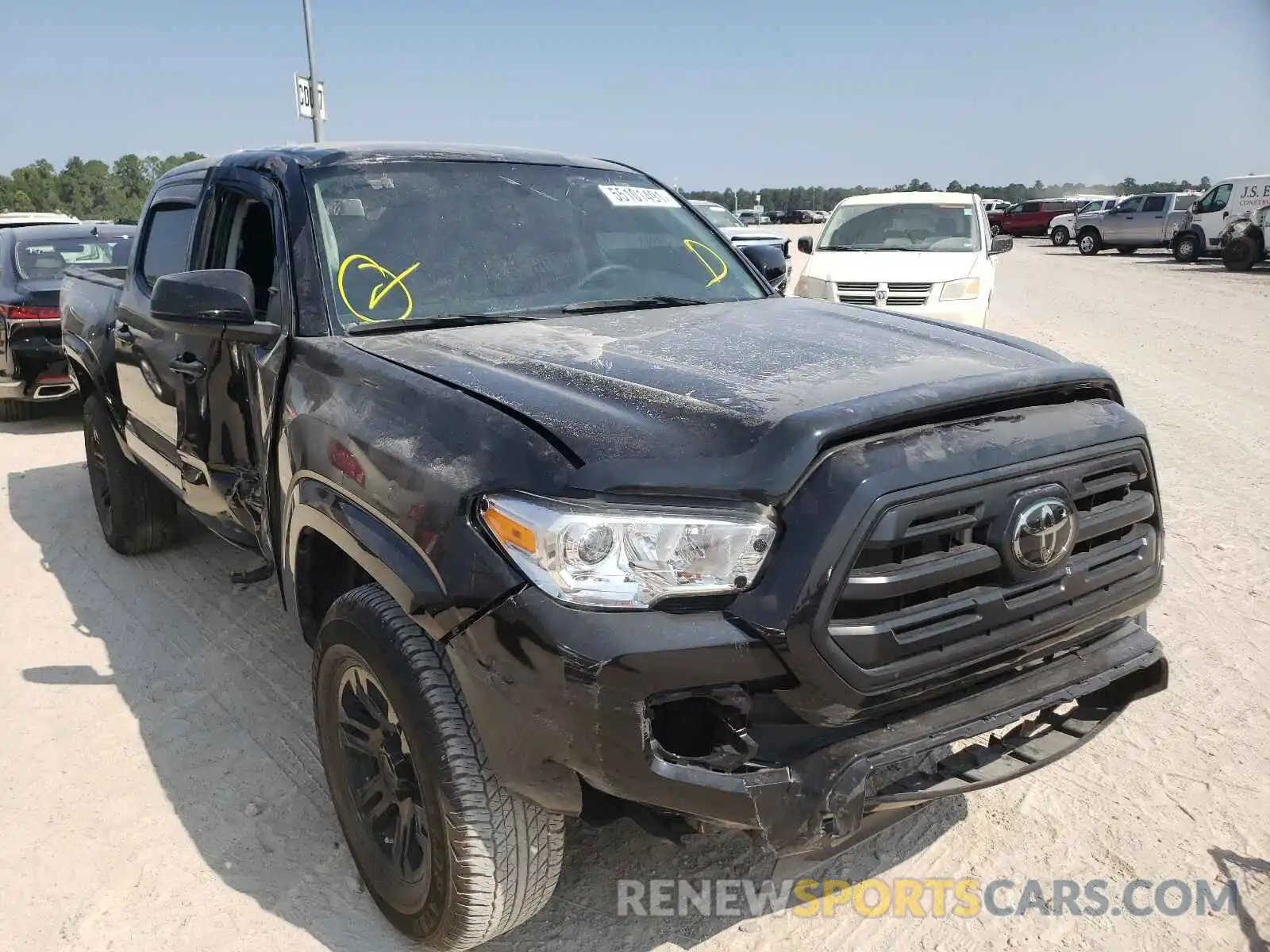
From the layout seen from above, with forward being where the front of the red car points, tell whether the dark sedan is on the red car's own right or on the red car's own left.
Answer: on the red car's own left

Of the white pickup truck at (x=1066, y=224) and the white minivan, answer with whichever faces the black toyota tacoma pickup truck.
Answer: the white minivan

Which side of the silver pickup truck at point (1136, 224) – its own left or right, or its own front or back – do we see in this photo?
left

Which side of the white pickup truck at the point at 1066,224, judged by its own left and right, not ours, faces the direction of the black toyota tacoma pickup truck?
left

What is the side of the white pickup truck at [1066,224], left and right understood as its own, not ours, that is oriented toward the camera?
left

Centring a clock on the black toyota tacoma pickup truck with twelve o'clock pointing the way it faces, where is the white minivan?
The white minivan is roughly at 8 o'clock from the black toyota tacoma pickup truck.

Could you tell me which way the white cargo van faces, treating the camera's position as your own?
facing to the left of the viewer

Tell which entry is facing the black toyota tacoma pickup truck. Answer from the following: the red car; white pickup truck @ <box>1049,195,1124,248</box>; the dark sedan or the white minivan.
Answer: the white minivan

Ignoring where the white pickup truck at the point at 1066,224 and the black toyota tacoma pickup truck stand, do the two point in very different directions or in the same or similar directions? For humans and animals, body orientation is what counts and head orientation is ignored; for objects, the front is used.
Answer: very different directions

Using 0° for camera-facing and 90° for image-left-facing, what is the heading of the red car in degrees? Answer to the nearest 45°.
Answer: approximately 90°

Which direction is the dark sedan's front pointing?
away from the camera

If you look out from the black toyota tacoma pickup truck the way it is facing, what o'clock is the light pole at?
The light pole is roughly at 7 o'clock from the black toyota tacoma pickup truck.
